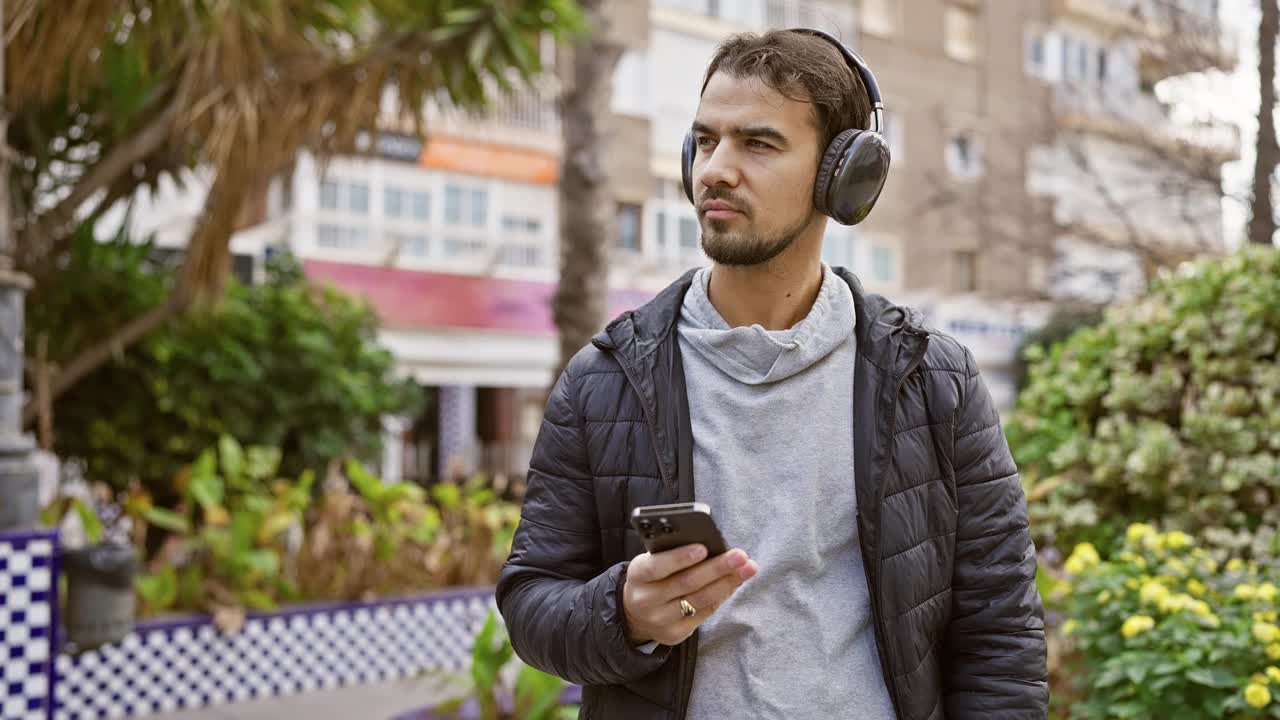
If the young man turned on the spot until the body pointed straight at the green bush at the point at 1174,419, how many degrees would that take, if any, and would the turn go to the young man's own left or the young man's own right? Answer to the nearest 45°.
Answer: approximately 135° to the young man's own left

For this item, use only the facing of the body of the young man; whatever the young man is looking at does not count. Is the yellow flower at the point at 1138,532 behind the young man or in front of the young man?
behind

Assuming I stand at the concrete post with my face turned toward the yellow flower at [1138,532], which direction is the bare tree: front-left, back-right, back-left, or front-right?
front-left

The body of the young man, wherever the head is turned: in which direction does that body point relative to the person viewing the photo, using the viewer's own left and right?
facing the viewer

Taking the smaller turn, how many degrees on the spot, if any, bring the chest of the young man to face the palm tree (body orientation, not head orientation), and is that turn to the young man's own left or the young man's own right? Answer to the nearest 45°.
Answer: approximately 135° to the young man's own right

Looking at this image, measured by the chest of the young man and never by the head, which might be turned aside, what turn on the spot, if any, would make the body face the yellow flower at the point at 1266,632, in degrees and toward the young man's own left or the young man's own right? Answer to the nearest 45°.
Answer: approximately 135° to the young man's own left

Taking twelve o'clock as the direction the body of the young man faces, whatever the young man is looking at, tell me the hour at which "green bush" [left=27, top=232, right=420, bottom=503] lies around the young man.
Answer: The green bush is roughly at 5 o'clock from the young man.

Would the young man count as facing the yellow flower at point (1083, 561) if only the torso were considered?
no

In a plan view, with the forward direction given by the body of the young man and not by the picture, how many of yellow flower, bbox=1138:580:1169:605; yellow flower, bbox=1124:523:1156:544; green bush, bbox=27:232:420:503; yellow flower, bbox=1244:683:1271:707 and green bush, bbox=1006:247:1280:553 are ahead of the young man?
0

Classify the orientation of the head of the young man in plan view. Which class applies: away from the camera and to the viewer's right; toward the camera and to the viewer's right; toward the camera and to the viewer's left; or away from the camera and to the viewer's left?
toward the camera and to the viewer's left

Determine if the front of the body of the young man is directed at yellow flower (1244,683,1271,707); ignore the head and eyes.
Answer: no

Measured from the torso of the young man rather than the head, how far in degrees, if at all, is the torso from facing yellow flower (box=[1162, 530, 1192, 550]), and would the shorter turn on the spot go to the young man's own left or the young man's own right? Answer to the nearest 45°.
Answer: approximately 135° to the young man's own left

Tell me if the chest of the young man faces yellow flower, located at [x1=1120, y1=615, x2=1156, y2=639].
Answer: no

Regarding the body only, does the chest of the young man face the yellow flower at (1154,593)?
no
